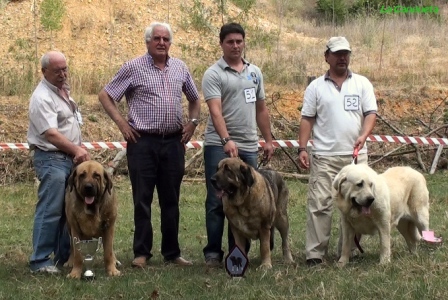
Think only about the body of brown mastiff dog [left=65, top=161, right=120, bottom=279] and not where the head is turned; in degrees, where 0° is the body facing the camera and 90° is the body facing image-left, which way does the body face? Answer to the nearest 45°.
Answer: approximately 0°

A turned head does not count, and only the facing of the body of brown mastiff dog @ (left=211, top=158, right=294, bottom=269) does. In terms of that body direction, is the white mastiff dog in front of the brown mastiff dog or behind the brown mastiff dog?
behind

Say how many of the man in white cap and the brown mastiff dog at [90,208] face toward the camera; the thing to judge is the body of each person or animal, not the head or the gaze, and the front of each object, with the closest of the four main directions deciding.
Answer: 2

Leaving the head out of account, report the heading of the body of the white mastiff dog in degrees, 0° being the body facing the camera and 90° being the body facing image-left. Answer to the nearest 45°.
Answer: approximately 45°

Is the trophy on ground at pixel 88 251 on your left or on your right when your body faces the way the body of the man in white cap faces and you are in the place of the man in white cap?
on your right

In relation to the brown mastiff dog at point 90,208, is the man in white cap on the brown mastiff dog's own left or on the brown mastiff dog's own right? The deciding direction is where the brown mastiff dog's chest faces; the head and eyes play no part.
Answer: on the brown mastiff dog's own left

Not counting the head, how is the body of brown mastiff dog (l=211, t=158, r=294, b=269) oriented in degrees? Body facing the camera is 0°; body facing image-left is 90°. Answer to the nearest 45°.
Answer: approximately 45°

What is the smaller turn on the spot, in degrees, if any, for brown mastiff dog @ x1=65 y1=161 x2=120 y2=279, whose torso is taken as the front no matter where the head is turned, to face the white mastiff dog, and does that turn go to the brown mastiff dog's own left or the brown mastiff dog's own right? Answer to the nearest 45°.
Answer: approximately 90° to the brown mastiff dog's own left

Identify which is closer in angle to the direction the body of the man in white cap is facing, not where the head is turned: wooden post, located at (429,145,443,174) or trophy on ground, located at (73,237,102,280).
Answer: the trophy on ground

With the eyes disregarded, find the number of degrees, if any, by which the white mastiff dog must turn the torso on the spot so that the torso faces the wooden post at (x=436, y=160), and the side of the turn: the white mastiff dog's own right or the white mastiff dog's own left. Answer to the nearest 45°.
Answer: approximately 135° to the white mastiff dog's own right

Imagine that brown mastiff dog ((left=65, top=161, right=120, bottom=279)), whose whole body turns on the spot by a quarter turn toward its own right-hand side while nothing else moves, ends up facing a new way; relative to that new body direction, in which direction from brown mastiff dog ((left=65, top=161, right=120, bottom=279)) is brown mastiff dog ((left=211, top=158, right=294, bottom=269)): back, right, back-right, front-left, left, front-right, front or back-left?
back

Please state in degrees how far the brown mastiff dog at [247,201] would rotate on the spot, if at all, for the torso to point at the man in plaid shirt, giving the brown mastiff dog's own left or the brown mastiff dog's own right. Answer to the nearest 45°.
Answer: approximately 45° to the brown mastiff dog's own right
